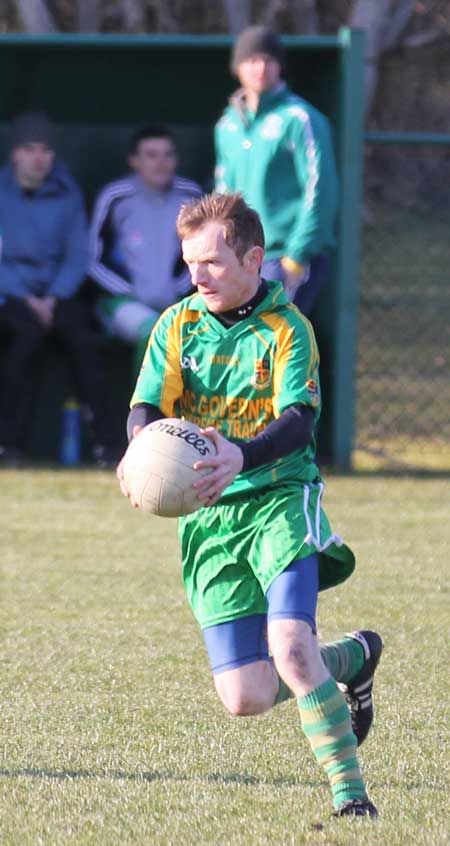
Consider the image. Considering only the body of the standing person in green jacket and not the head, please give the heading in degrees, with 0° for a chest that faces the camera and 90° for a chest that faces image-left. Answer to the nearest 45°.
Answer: approximately 45°

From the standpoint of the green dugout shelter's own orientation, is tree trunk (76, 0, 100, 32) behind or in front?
behind

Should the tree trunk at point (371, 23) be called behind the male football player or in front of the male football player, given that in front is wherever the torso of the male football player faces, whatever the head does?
behind

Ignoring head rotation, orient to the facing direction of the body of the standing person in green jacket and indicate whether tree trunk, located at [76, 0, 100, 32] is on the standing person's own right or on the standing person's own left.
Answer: on the standing person's own right

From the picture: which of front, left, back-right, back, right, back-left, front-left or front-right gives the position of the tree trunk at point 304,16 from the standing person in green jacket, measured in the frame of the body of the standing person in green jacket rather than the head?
back-right

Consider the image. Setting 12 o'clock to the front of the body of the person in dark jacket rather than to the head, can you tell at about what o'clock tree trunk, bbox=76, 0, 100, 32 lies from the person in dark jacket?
The tree trunk is roughly at 6 o'clock from the person in dark jacket.

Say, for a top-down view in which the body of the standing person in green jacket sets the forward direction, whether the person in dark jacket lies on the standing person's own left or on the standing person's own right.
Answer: on the standing person's own right

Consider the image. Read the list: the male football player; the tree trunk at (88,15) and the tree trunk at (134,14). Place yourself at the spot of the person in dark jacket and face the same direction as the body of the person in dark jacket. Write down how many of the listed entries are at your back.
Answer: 2

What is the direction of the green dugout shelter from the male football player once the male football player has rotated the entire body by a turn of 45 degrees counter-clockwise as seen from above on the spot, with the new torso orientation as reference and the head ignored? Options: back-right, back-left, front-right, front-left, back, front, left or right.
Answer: back
